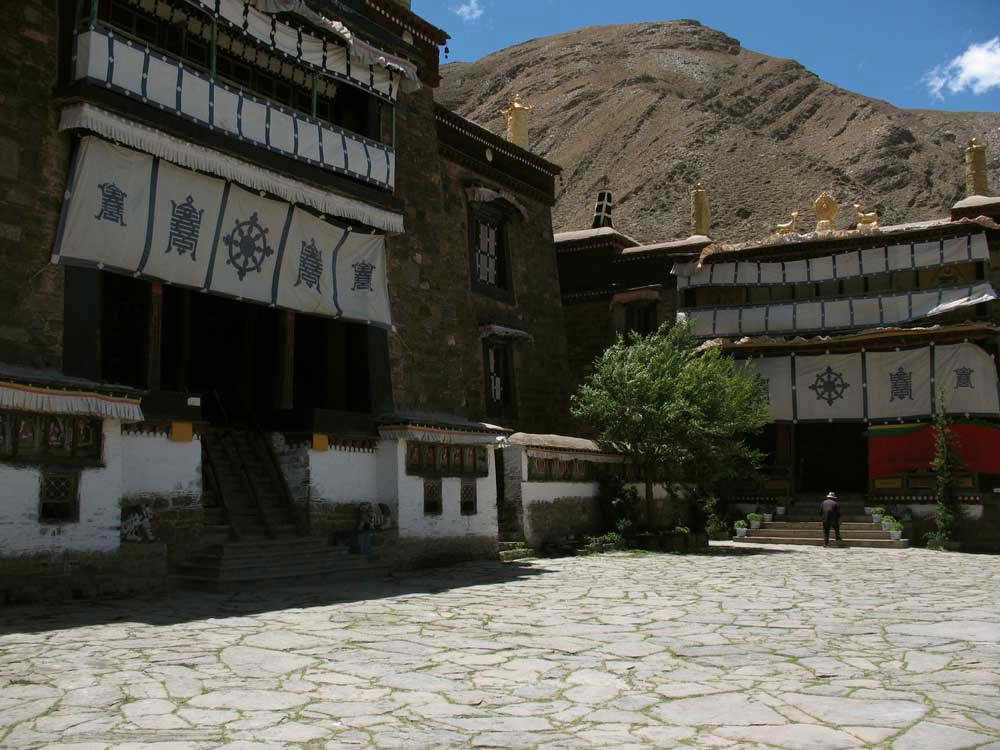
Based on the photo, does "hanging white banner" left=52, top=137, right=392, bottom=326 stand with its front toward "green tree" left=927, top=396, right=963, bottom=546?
no

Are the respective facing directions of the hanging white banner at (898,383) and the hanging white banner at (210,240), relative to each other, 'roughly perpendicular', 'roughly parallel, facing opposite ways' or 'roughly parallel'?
roughly perpendicular

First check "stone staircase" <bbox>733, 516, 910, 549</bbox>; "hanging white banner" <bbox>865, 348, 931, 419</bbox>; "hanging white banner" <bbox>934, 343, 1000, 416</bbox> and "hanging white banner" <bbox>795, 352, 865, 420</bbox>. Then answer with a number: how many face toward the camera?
4

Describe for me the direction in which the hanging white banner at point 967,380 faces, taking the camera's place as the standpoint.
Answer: facing the viewer

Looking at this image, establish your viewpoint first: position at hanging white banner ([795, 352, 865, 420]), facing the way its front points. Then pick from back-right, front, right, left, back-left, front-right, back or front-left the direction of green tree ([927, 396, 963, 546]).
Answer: front-left

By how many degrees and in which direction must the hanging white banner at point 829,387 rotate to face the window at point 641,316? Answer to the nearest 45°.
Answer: approximately 90° to its right

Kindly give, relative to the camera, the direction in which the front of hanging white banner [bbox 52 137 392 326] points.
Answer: facing the viewer and to the right of the viewer

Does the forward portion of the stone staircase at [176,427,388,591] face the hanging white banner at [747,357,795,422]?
no

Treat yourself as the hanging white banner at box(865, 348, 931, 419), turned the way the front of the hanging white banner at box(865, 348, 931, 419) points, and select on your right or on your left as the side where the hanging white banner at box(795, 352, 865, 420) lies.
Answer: on your right

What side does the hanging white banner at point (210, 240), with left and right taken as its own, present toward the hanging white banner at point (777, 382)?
left

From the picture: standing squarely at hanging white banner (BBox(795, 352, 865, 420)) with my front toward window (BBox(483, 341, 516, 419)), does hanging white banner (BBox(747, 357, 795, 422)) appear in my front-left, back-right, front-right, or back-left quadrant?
front-right

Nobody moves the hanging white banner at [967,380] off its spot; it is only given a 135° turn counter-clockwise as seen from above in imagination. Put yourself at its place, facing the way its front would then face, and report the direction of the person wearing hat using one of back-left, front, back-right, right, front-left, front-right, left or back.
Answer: back

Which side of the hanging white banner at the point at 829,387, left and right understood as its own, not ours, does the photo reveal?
front

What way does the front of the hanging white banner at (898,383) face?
toward the camera

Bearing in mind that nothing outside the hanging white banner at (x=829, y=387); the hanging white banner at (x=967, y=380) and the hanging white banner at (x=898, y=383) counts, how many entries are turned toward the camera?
3

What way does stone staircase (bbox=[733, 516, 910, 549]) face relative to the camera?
toward the camera
